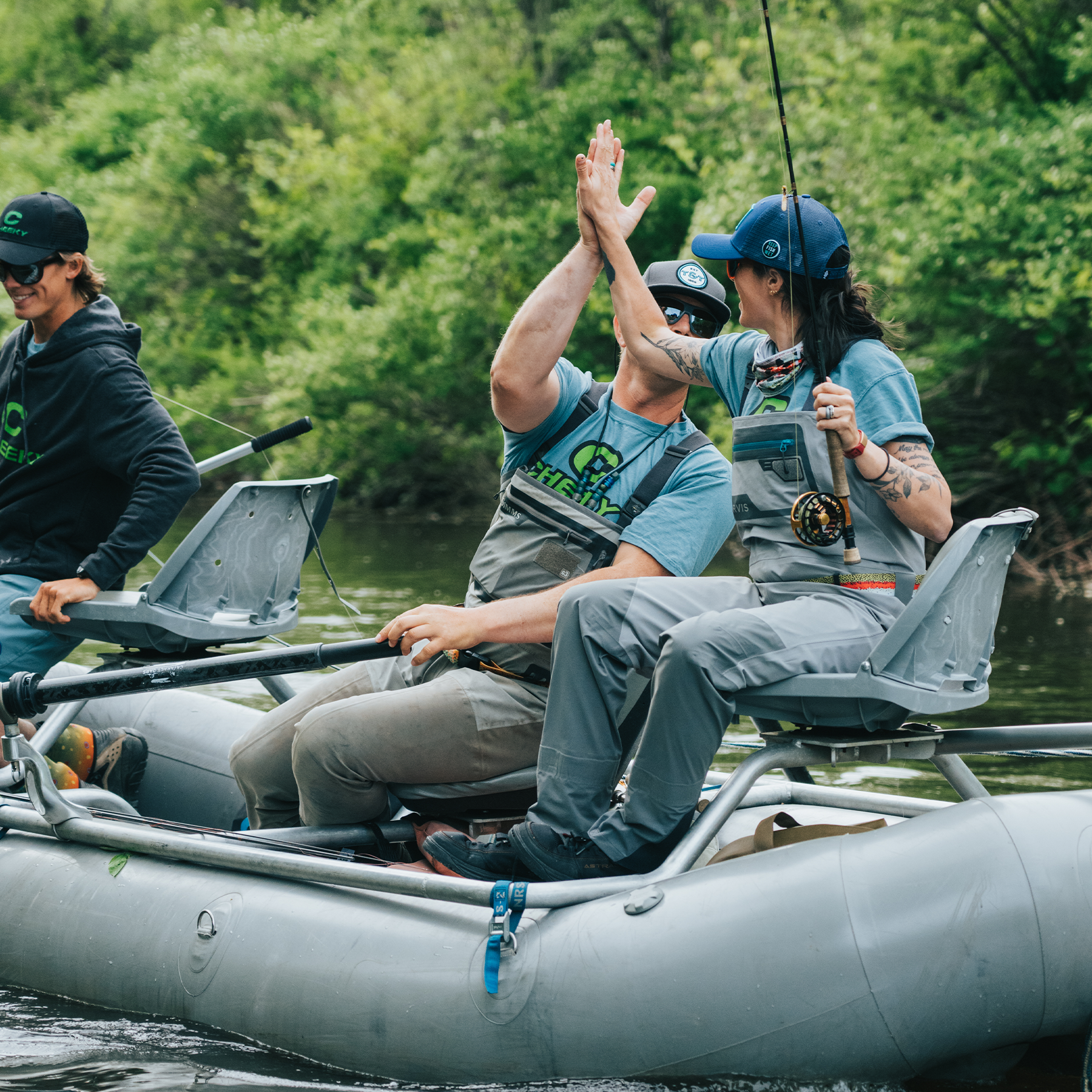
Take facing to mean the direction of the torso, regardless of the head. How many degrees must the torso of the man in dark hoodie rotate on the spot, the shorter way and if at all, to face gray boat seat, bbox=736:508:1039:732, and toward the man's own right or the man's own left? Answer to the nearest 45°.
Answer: approximately 90° to the man's own left

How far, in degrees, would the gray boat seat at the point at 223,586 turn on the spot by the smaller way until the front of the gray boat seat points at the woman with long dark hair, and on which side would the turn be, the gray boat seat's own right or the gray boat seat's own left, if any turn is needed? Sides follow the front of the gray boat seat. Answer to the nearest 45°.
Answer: approximately 180°

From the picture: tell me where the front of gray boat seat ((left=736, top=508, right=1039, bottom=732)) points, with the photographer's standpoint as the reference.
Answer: facing away from the viewer and to the left of the viewer

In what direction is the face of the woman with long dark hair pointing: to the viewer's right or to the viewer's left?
to the viewer's left

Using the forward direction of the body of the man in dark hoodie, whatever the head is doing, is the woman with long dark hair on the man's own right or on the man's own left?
on the man's own left

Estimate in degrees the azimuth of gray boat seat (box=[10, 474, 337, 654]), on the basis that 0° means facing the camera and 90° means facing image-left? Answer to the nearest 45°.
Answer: approximately 135°
